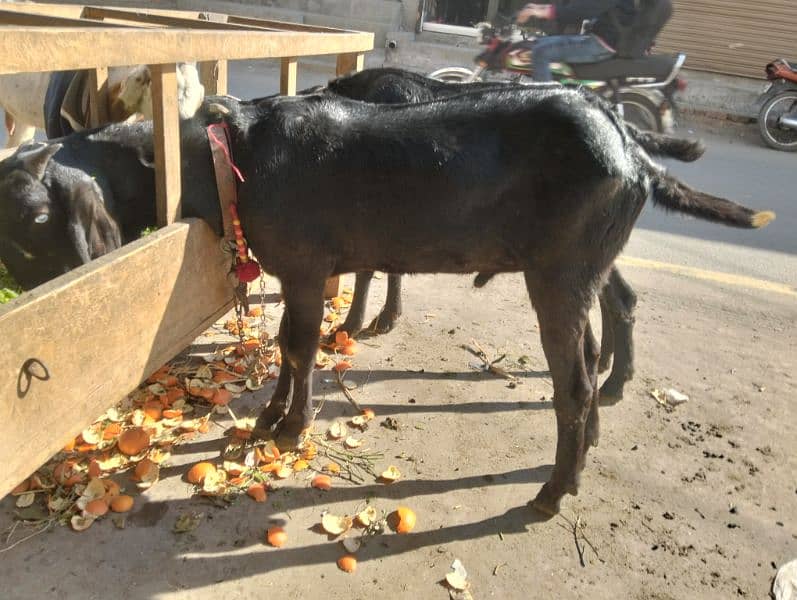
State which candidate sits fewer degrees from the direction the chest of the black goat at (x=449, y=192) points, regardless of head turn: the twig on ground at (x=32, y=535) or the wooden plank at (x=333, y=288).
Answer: the twig on ground

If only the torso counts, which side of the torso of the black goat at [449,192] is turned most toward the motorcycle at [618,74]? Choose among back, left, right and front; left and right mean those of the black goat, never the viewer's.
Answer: right

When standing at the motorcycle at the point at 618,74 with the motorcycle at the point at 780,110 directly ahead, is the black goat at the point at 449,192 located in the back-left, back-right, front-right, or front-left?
back-right

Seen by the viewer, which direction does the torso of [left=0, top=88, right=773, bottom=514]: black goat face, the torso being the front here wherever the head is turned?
to the viewer's left

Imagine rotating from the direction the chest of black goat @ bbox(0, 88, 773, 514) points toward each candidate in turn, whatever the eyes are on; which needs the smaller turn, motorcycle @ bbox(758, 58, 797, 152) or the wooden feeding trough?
the wooden feeding trough

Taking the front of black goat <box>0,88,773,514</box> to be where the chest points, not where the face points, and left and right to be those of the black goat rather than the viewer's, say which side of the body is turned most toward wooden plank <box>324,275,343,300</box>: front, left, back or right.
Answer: right
